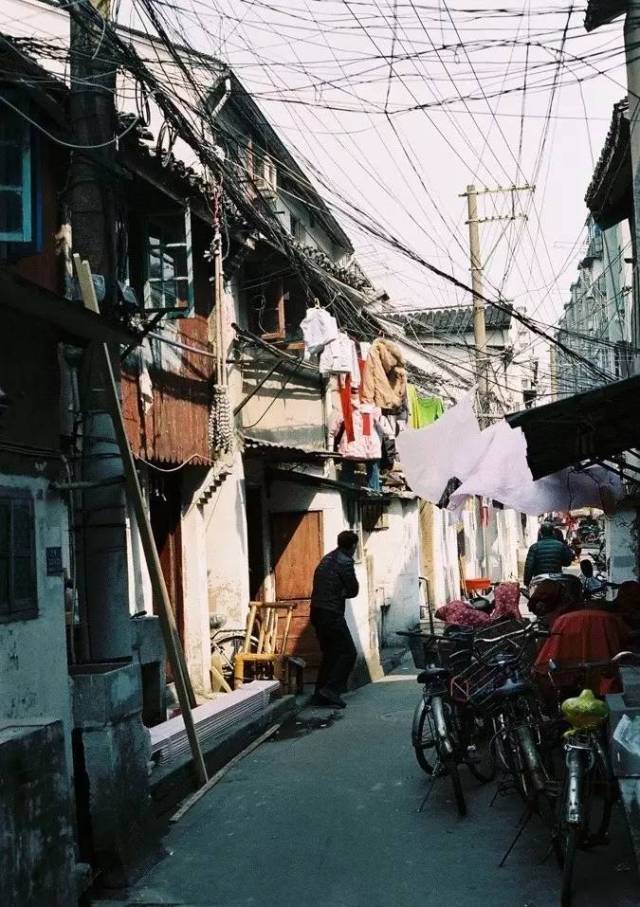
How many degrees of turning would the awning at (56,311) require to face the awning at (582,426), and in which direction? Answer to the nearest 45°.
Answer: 0° — it already faces it

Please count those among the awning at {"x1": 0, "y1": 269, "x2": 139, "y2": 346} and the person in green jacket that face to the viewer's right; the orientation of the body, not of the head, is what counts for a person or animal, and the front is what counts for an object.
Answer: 1

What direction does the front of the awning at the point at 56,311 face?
to the viewer's right
